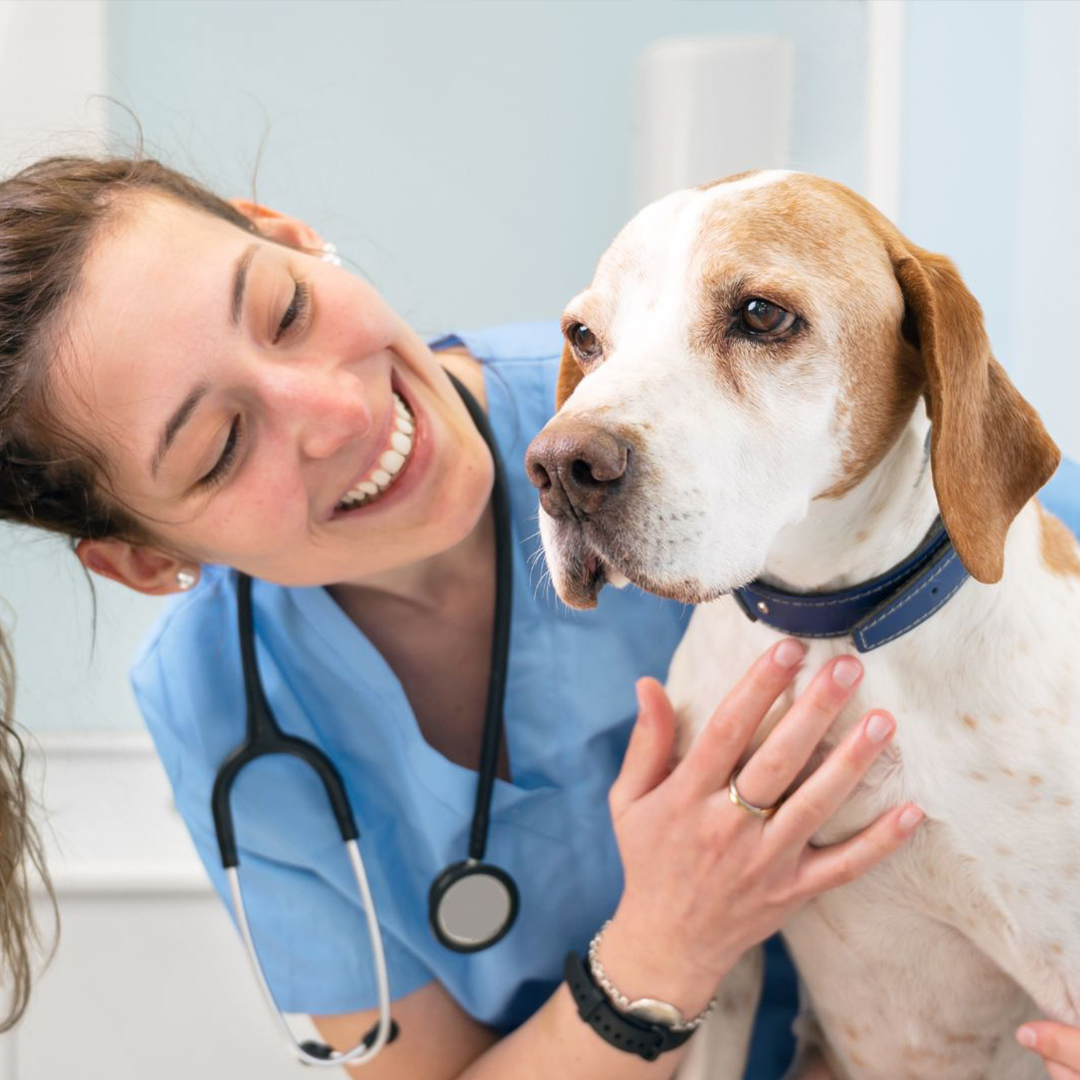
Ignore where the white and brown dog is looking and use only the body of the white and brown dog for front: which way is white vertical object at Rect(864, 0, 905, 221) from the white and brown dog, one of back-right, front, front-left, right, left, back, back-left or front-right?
back-right

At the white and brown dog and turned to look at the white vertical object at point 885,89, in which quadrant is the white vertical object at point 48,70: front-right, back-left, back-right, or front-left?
front-left

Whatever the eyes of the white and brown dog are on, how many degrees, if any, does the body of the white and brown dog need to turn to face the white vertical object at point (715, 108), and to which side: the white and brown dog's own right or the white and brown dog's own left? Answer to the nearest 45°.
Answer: approximately 135° to the white and brown dog's own right

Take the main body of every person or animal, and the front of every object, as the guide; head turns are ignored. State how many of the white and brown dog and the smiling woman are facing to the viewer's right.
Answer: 0

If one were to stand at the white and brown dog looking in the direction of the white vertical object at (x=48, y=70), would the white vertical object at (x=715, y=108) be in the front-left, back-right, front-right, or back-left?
front-right

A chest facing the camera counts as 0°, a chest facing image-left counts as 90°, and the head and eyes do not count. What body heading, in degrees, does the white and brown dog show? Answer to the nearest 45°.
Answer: approximately 45°

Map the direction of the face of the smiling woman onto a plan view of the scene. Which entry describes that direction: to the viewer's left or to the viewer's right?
to the viewer's right

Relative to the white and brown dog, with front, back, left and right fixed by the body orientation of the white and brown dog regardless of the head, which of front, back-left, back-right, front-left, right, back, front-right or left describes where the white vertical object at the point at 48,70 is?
right

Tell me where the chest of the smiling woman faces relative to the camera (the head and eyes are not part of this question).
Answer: toward the camera

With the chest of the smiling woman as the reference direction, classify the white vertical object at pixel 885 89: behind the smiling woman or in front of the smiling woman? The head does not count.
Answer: behind
